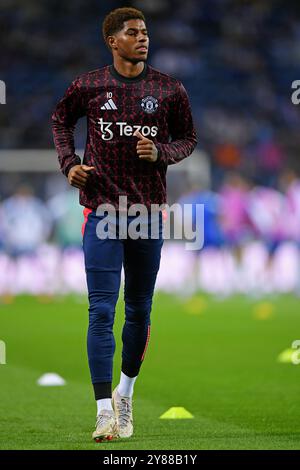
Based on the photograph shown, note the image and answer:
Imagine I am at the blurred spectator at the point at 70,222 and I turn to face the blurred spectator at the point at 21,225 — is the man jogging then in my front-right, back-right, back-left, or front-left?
back-left

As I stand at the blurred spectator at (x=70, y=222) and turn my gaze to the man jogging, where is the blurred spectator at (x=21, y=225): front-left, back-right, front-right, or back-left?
back-right

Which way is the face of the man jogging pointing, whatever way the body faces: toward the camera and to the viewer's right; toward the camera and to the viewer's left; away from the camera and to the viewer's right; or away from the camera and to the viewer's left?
toward the camera and to the viewer's right

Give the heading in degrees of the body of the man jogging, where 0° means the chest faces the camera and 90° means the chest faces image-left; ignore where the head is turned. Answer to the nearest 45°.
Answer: approximately 0°

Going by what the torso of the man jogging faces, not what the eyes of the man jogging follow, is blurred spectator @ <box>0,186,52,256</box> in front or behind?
behind

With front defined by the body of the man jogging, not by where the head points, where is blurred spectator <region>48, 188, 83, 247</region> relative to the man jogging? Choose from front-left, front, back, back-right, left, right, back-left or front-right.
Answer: back
